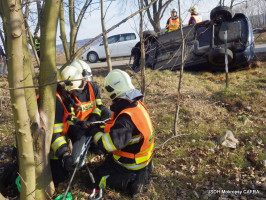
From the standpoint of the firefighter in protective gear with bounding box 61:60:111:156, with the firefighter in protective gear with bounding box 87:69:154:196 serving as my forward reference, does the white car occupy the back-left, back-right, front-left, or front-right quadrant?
back-left

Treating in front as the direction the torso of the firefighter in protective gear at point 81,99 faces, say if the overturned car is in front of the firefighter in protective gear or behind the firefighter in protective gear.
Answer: behind

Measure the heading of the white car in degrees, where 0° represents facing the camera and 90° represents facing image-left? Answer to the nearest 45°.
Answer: approximately 90°

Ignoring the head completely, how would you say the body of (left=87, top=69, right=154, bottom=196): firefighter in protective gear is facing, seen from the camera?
to the viewer's left

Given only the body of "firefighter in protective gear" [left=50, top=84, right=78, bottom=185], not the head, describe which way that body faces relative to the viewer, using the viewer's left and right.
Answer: facing to the right of the viewer

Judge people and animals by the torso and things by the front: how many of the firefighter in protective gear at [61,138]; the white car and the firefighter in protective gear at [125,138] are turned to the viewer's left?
2

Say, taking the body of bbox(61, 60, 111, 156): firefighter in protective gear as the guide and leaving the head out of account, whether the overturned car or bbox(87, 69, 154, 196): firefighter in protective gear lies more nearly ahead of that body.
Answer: the firefighter in protective gear
